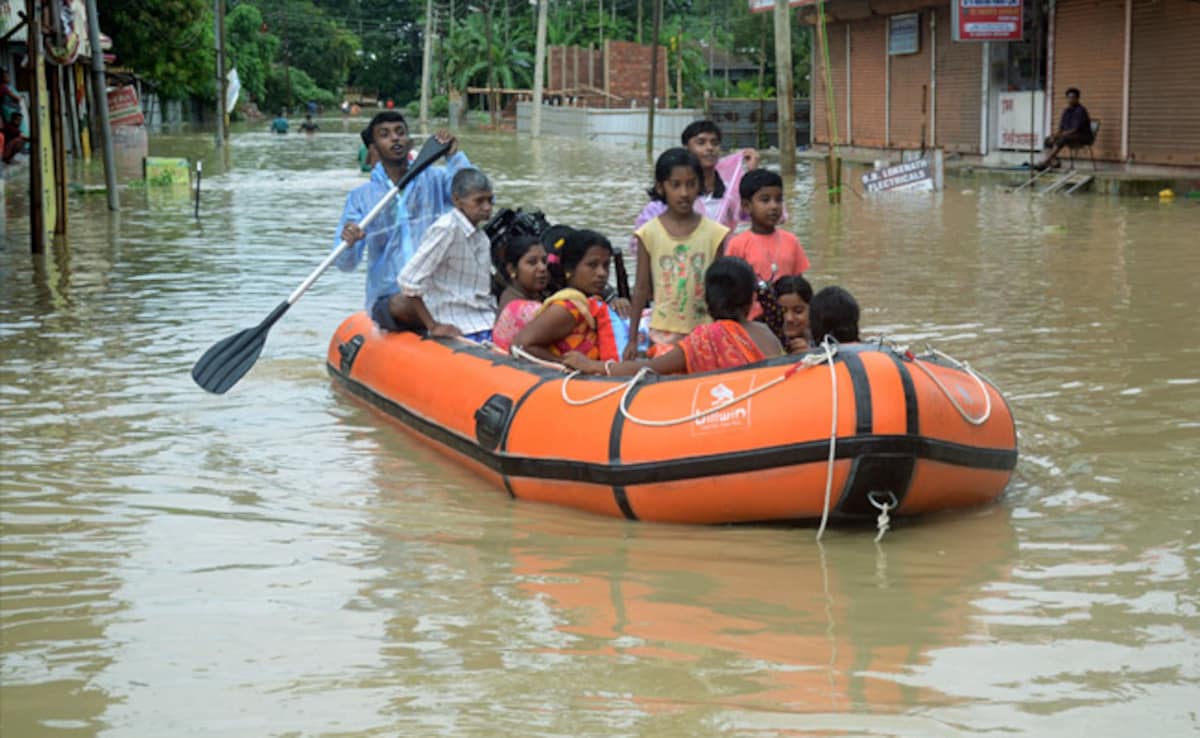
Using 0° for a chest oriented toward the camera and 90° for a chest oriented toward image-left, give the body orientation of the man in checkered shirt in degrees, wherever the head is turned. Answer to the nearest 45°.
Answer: approximately 315°

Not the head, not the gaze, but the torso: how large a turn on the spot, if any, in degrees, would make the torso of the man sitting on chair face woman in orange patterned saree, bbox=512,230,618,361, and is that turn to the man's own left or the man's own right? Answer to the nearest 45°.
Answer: approximately 45° to the man's own left

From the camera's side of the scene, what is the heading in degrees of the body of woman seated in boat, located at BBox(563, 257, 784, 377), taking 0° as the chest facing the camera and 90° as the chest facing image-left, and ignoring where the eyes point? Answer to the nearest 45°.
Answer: approximately 180°

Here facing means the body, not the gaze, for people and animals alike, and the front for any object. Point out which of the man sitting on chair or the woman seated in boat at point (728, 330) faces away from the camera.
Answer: the woman seated in boat

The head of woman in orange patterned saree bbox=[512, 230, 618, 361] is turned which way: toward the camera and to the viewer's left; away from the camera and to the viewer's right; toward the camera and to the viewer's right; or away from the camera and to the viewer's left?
toward the camera and to the viewer's right

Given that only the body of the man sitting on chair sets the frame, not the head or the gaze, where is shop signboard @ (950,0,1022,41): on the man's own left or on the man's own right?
on the man's own right

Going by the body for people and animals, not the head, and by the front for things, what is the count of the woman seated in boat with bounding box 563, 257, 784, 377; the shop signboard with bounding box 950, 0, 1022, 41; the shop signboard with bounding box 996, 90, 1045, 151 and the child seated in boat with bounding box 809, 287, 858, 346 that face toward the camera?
2

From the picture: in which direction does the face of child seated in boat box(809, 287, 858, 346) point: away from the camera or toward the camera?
away from the camera

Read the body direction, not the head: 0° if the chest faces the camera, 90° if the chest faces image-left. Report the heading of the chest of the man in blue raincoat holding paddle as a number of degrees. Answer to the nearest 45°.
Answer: approximately 315°

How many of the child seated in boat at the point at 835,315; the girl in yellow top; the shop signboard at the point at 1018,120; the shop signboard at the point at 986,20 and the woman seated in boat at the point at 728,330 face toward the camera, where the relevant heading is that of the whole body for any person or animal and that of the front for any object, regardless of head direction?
3

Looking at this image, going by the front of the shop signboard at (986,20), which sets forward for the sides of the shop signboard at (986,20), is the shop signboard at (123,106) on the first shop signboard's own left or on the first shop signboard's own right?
on the first shop signboard's own right

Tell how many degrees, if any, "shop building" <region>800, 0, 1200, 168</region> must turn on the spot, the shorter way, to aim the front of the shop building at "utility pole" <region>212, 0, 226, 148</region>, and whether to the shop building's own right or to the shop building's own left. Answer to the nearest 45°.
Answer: approximately 90° to the shop building's own right
